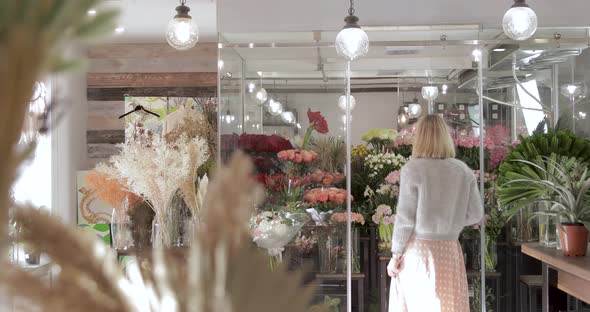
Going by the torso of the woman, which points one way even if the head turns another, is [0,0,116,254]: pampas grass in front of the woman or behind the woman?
behind

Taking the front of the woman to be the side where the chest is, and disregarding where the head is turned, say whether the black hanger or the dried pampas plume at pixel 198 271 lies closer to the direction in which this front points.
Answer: the black hanger

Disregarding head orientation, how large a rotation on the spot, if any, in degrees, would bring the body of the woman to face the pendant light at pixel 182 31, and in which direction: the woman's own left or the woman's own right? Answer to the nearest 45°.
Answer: approximately 90° to the woman's own left

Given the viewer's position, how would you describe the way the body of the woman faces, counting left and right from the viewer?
facing away from the viewer

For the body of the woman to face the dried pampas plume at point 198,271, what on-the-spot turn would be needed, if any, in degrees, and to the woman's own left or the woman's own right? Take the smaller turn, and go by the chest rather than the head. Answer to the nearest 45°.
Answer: approximately 180°

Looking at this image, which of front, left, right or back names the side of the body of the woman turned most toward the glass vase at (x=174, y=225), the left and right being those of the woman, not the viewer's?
left

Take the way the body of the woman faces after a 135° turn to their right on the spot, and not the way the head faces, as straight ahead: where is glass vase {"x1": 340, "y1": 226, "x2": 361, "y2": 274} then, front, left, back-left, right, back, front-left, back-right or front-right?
back

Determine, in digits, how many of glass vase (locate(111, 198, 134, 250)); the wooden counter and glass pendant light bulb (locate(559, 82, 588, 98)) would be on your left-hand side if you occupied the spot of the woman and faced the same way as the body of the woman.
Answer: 1

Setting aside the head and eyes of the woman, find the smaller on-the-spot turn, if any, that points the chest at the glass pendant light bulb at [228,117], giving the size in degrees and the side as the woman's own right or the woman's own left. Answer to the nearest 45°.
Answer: approximately 90° to the woman's own left

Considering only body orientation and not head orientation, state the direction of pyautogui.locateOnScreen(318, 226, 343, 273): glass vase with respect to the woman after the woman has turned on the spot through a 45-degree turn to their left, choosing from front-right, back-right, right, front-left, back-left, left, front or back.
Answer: front

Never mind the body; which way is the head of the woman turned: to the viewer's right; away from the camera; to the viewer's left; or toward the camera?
away from the camera

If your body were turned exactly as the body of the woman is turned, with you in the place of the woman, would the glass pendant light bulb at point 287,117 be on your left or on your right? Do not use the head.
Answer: on your left

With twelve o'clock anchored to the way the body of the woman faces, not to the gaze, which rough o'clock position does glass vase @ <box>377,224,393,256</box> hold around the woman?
The glass vase is roughly at 11 o'clock from the woman.
